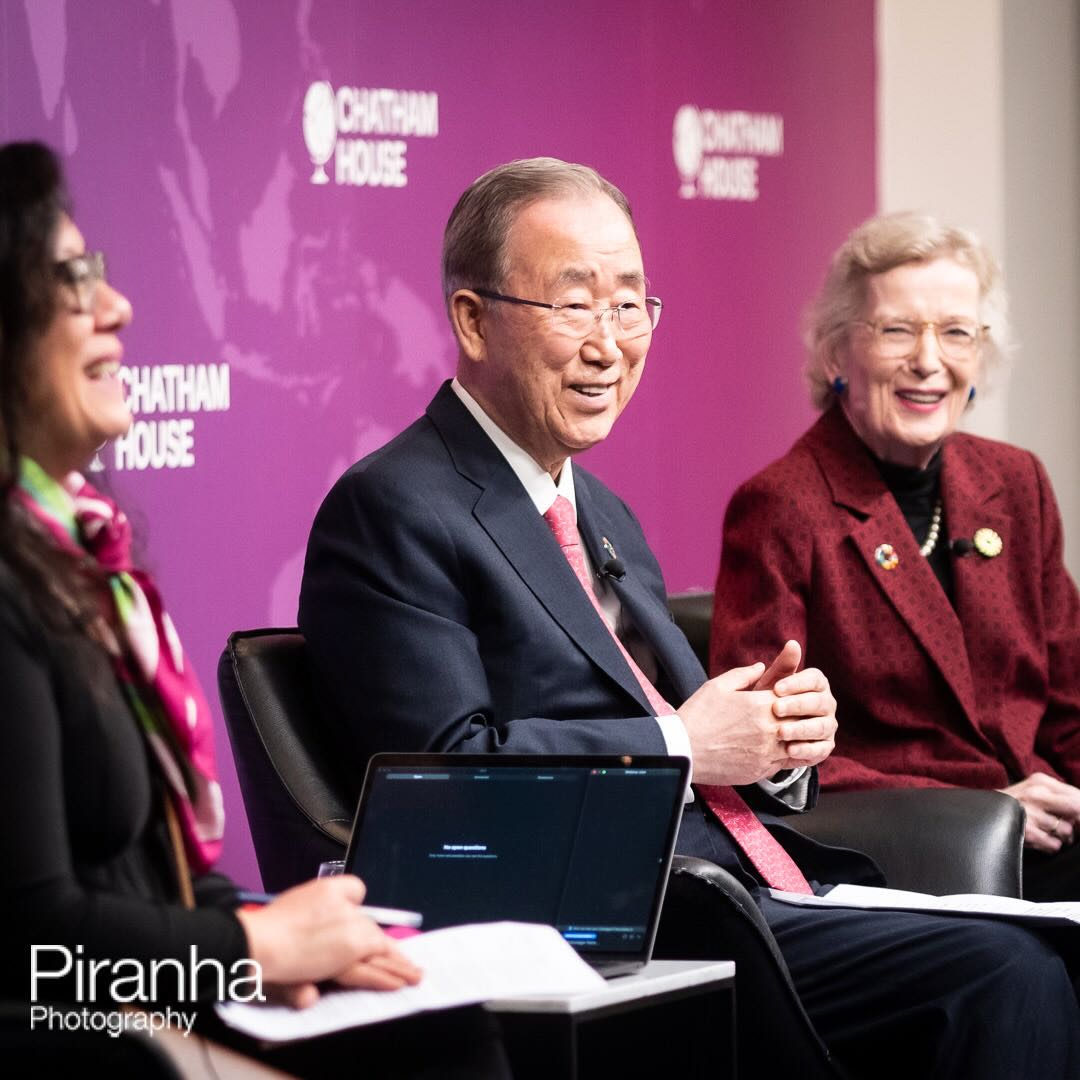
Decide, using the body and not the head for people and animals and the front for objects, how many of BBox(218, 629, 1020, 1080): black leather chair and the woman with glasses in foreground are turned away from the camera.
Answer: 0

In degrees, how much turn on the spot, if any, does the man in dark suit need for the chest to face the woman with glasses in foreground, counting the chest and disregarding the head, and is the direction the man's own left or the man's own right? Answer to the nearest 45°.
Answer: approximately 45° to the man's own right

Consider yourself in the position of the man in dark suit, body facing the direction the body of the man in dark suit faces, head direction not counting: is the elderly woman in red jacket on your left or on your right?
on your left

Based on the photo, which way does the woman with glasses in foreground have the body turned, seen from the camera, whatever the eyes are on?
to the viewer's right

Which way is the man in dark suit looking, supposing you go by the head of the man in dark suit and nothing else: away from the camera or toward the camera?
toward the camera

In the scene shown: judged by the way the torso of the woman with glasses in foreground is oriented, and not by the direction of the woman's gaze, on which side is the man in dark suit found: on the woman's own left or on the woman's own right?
on the woman's own left

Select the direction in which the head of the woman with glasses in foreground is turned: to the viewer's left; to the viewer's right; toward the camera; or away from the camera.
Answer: to the viewer's right

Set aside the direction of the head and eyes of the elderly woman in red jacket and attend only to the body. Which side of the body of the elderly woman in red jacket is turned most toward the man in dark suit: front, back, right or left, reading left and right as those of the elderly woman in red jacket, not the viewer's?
right

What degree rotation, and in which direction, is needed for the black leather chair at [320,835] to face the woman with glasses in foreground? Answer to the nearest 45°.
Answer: approximately 45° to its right
